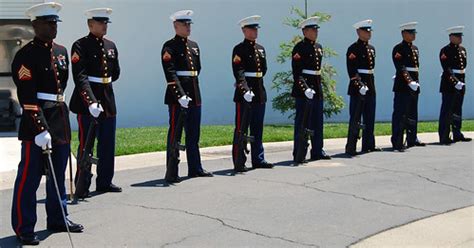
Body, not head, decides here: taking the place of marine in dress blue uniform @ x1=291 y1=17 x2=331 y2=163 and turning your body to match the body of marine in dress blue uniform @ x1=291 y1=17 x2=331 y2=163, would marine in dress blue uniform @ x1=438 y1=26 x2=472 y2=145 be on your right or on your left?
on your left

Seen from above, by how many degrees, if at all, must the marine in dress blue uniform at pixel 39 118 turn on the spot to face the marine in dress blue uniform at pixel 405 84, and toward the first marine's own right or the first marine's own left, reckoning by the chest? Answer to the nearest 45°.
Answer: approximately 90° to the first marine's own left

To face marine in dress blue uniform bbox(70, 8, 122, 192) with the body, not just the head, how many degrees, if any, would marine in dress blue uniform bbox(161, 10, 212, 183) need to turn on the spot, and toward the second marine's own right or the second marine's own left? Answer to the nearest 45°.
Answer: approximately 90° to the second marine's own right

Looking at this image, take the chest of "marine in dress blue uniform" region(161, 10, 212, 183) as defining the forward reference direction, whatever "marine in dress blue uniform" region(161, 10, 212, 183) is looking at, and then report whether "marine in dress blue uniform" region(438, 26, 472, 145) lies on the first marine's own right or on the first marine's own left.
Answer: on the first marine's own left

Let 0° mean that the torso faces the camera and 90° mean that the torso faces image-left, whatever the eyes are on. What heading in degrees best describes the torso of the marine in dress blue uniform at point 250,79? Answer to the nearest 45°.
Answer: approximately 315°

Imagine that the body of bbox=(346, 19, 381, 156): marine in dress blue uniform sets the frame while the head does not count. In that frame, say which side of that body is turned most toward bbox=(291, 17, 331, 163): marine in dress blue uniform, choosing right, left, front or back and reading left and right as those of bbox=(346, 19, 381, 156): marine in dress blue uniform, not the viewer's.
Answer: right

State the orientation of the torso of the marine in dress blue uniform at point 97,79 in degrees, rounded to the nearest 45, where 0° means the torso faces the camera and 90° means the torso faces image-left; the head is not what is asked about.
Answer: approximately 315°

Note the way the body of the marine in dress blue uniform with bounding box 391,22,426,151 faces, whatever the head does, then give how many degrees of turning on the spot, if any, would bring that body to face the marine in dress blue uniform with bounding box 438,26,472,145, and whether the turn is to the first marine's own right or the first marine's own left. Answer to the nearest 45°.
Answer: approximately 90° to the first marine's own left

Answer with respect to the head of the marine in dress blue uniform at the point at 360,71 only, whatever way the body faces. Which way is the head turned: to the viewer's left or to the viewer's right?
to the viewer's right

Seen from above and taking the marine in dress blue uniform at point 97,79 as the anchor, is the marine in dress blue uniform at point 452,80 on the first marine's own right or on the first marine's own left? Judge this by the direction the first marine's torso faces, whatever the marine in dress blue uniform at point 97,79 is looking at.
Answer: on the first marine's own left

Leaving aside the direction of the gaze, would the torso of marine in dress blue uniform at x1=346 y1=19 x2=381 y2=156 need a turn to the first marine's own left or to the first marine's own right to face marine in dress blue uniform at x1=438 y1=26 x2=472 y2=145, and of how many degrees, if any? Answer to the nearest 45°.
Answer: approximately 90° to the first marine's own left
